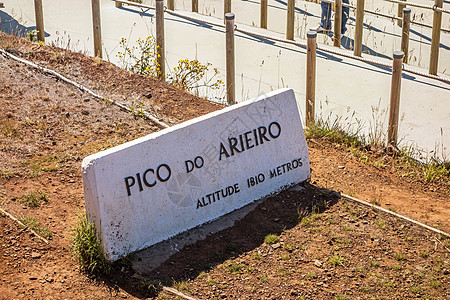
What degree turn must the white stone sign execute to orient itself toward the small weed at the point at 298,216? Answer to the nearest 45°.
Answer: approximately 45° to its left

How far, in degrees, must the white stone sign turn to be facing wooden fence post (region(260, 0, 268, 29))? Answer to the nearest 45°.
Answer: approximately 135° to its left

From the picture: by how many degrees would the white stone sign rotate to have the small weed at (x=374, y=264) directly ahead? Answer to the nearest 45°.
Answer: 0° — it already faces it

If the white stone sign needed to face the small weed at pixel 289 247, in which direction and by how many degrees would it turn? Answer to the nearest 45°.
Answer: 0° — it already faces it

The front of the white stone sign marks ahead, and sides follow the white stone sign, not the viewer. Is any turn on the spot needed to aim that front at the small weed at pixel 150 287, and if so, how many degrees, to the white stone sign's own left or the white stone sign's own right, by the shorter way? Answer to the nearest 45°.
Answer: approximately 45° to the white stone sign's own right

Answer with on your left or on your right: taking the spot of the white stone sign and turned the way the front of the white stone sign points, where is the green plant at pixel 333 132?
on your left

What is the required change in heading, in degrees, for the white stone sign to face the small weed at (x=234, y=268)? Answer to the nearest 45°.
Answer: approximately 45° to its right

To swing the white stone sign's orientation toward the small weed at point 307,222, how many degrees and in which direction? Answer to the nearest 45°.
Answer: approximately 45° to its left

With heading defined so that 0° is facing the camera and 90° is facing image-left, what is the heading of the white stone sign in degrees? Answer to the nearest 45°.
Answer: approximately 315°

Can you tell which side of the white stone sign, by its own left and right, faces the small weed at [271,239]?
front
